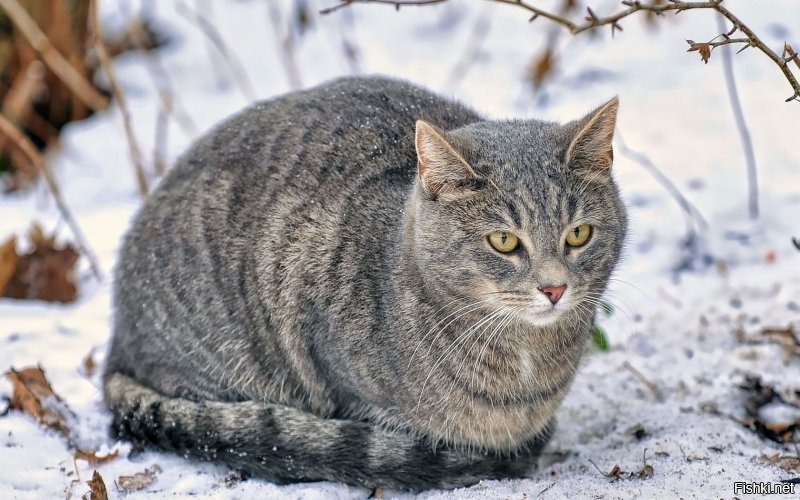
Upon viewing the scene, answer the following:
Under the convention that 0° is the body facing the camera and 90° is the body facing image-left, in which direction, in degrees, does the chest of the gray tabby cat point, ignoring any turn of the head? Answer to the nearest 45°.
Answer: approximately 315°

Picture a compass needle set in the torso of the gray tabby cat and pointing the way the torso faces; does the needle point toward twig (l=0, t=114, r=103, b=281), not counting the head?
no

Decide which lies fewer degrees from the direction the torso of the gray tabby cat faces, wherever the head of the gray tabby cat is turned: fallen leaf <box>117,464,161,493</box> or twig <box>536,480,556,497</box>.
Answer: the twig

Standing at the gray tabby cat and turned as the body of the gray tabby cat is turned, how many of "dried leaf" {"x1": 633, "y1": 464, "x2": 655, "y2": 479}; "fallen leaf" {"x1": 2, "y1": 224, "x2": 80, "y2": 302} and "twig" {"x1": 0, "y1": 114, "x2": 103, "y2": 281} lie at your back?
2

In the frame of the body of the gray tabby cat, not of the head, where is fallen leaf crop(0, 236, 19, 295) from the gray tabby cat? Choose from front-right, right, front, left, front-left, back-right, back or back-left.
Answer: back

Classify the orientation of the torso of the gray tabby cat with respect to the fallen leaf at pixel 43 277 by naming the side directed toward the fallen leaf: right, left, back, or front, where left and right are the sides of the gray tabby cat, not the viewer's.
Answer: back

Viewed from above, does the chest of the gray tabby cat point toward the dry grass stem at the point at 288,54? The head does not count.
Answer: no

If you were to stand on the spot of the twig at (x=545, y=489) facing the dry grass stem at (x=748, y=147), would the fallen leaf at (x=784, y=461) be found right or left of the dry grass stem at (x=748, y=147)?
right

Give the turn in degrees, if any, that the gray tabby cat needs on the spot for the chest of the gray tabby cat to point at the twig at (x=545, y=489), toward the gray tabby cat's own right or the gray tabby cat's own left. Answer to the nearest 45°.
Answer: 0° — it already faces it

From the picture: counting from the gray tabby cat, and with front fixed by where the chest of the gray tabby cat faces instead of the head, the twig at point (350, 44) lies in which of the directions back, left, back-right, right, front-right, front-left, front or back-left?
back-left

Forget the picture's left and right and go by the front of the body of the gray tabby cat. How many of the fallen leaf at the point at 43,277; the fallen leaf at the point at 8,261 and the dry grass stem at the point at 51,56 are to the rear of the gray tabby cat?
3

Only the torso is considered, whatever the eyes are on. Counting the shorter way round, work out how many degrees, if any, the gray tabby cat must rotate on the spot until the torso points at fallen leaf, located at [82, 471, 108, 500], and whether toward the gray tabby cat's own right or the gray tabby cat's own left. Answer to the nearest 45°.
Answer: approximately 90° to the gray tabby cat's own right

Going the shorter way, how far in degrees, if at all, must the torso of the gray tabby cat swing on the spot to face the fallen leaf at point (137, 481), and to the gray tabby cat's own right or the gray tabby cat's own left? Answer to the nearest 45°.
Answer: approximately 90° to the gray tabby cat's own right

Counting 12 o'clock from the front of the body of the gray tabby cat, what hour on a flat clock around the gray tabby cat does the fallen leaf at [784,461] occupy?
The fallen leaf is roughly at 11 o'clock from the gray tabby cat.

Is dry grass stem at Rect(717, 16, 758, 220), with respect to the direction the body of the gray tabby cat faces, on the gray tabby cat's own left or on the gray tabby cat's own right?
on the gray tabby cat's own left

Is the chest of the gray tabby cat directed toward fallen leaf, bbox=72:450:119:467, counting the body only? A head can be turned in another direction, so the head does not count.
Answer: no

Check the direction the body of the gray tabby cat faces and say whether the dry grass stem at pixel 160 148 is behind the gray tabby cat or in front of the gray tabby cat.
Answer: behind

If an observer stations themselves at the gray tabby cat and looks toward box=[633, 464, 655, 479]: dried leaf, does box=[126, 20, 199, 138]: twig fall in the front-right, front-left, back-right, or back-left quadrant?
back-left
